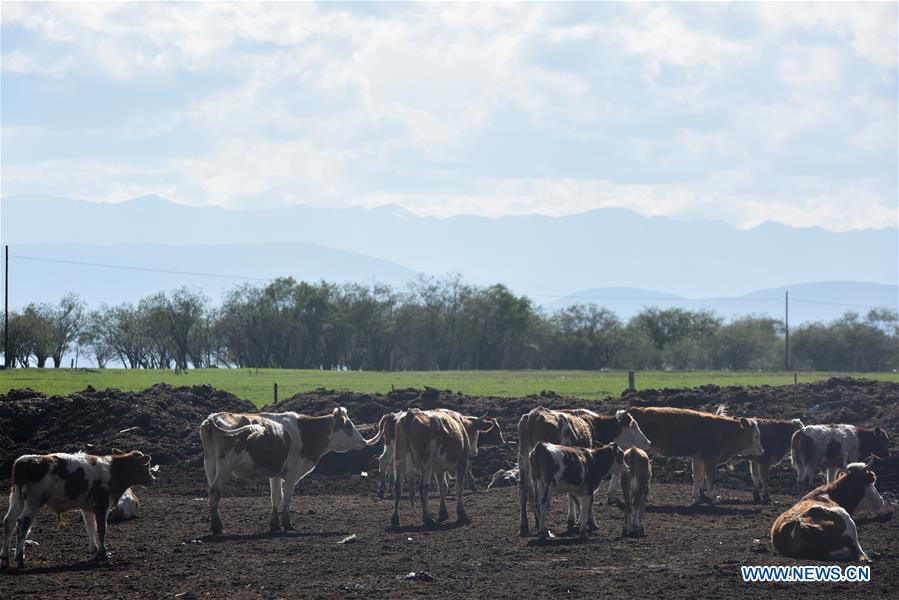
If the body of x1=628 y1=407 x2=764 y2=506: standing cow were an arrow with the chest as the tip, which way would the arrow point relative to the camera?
to the viewer's right

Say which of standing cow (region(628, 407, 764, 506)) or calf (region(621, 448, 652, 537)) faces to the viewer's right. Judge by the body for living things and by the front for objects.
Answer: the standing cow

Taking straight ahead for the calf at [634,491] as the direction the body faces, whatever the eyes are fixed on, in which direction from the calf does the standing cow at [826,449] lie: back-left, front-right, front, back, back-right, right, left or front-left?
front-right

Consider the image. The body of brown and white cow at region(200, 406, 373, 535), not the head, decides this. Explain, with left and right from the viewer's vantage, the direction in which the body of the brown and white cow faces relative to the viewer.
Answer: facing to the right of the viewer

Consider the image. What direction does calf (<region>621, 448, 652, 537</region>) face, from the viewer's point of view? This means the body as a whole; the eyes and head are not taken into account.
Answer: away from the camera

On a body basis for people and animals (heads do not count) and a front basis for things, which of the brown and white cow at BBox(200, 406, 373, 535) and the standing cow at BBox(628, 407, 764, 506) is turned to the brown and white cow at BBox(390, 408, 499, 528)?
the brown and white cow at BBox(200, 406, 373, 535)

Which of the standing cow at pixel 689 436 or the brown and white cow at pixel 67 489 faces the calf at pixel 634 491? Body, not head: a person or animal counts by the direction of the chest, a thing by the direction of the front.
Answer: the brown and white cow

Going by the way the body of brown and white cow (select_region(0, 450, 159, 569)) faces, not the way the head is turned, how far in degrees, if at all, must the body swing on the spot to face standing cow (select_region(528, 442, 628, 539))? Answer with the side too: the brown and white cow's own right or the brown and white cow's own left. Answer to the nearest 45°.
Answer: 0° — it already faces it

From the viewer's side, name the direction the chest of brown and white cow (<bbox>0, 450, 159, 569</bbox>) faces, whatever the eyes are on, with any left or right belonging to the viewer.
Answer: facing to the right of the viewer

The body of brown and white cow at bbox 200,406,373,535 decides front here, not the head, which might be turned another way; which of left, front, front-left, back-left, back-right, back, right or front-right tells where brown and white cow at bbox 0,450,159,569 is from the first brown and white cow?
back-right
